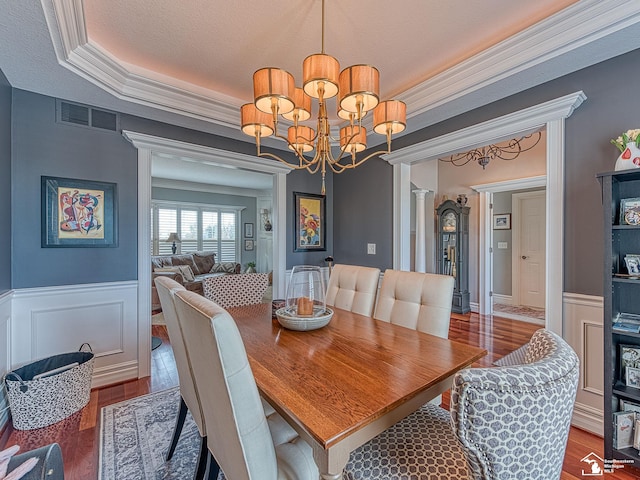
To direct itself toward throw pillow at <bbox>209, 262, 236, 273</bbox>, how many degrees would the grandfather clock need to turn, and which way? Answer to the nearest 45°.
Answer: approximately 45° to its right

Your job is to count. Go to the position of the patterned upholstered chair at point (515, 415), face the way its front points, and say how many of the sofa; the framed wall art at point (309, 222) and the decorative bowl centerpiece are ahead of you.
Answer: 3

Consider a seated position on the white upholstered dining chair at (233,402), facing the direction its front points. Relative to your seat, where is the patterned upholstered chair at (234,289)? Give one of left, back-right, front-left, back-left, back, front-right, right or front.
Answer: front-left

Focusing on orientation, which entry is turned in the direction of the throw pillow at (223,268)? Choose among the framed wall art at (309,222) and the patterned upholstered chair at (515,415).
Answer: the patterned upholstered chair

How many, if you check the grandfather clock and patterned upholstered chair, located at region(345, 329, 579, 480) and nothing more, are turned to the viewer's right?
0

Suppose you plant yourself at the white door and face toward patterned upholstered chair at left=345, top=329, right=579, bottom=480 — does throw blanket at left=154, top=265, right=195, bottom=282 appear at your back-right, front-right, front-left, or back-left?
front-right

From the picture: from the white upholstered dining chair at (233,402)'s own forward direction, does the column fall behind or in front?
in front

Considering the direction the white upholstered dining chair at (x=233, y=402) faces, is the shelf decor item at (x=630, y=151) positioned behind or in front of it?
in front

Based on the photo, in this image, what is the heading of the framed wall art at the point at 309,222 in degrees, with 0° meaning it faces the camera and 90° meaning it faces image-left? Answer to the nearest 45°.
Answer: approximately 315°

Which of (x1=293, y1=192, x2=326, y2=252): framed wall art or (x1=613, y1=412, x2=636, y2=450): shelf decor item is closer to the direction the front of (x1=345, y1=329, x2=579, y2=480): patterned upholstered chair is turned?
the framed wall art

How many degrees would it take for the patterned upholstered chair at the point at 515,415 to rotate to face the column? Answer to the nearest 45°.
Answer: approximately 45° to its right

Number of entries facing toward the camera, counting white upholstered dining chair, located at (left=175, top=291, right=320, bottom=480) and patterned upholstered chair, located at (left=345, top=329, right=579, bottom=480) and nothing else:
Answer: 0

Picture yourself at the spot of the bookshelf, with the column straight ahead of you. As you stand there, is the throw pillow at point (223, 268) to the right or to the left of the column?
left

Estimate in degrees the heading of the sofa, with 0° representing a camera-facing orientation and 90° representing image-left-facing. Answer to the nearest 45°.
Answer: approximately 315°

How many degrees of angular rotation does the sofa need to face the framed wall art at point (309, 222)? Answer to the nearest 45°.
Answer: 0° — it already faces it

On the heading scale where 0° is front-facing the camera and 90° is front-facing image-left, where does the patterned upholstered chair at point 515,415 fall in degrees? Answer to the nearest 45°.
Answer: approximately 135°
